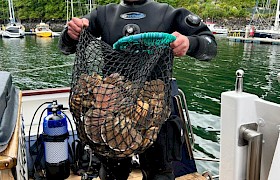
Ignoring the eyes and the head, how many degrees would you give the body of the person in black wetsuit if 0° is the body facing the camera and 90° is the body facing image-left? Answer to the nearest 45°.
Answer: approximately 0°
